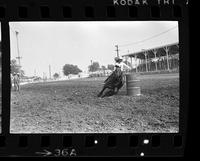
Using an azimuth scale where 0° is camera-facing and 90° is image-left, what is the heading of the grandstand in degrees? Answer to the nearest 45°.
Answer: approximately 45°

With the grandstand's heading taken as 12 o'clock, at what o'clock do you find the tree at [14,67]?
The tree is roughly at 1 o'clock from the grandstand.
